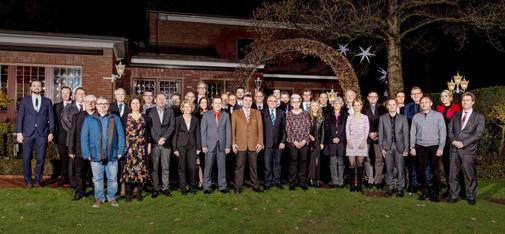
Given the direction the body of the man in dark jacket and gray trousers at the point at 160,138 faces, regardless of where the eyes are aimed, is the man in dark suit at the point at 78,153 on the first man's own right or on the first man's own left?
on the first man's own right

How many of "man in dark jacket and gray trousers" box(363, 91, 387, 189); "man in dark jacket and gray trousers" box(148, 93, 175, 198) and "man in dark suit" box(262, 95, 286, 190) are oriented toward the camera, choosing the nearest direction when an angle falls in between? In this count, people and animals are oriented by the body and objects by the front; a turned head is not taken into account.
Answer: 3

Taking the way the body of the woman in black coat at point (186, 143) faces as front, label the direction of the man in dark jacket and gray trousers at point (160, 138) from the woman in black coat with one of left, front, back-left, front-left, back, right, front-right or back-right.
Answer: right

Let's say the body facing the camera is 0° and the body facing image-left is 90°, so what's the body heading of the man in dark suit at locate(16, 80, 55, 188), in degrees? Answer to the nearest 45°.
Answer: approximately 0°

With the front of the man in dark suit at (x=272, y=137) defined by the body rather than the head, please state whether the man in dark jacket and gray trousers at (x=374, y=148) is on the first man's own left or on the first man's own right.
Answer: on the first man's own left

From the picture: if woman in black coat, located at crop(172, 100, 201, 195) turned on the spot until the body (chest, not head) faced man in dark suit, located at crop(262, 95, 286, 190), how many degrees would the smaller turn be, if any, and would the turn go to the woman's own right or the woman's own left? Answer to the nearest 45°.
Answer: approximately 90° to the woman's own left

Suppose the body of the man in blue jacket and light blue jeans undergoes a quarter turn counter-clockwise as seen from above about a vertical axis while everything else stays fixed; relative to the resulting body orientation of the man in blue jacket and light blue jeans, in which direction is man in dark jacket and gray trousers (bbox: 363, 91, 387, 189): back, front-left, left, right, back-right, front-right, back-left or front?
front

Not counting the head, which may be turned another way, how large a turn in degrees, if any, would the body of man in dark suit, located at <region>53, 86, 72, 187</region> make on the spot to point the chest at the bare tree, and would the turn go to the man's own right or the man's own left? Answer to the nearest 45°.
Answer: approximately 90° to the man's own left

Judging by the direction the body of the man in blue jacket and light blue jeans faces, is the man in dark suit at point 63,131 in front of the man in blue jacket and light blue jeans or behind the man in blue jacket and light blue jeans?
behind

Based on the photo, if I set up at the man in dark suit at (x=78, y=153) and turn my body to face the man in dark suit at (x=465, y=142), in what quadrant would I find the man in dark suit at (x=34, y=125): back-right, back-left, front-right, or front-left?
back-left

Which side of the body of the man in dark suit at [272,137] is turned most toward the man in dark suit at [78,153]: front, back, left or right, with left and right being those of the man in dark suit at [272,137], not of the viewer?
right

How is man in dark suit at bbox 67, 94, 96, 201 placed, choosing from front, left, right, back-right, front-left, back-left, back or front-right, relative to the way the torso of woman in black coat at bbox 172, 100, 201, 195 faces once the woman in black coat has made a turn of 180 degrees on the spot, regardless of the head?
left

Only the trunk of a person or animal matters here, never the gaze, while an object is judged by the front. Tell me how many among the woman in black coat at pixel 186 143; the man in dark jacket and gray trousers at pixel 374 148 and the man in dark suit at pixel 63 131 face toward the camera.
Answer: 3
